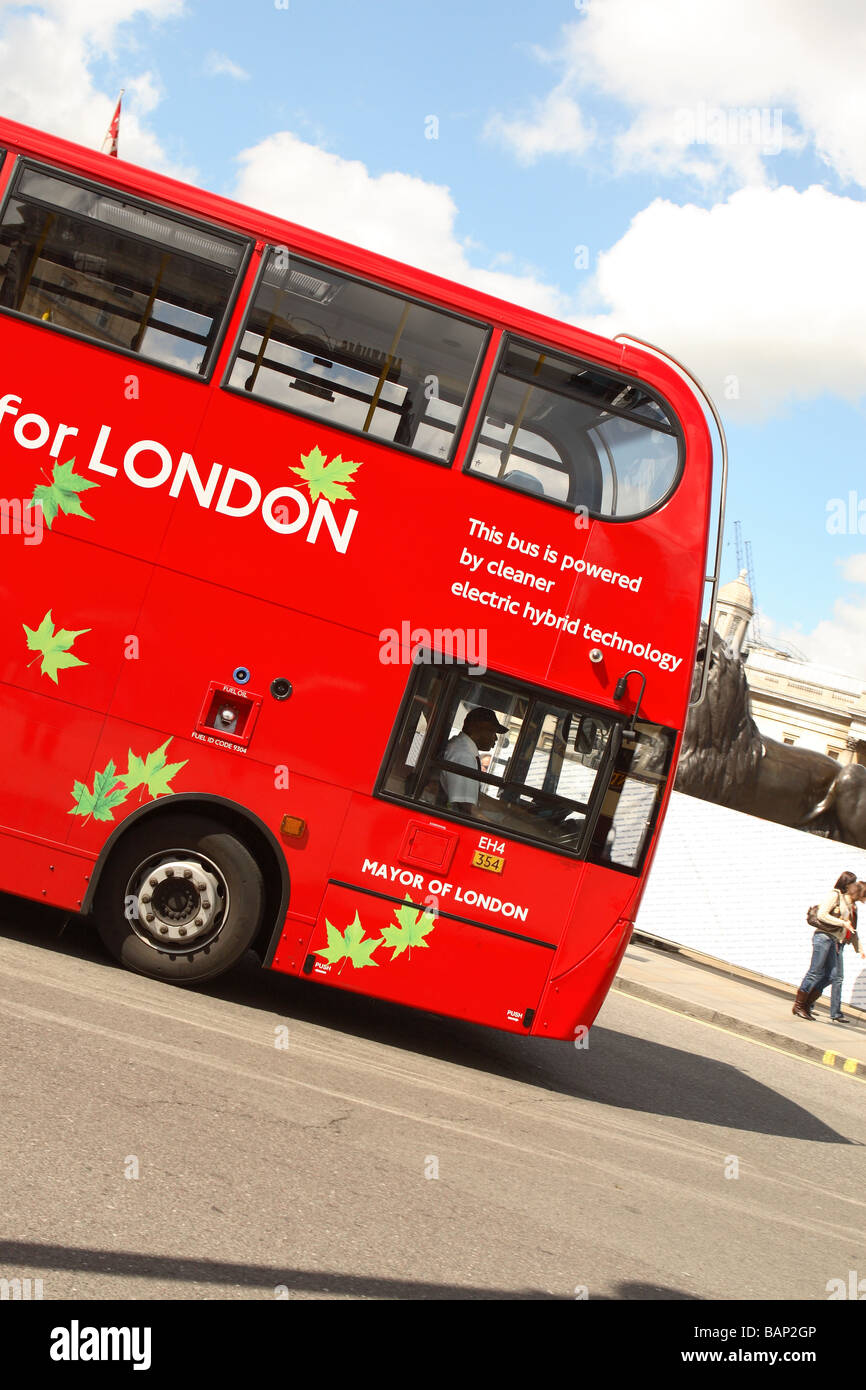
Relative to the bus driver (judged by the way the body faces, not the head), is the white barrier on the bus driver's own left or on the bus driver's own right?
on the bus driver's own left

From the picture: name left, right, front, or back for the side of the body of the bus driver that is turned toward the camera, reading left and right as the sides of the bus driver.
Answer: right

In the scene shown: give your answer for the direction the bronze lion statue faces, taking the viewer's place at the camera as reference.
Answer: facing to the left of the viewer

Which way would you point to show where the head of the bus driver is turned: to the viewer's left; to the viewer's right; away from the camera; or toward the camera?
to the viewer's right

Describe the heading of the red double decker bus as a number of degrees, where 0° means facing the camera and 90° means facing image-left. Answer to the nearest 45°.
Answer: approximately 270°
